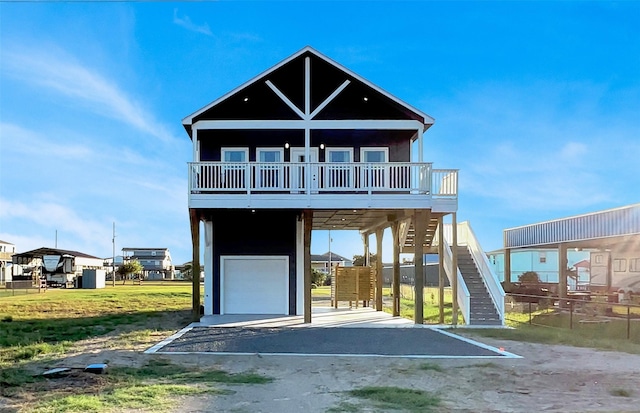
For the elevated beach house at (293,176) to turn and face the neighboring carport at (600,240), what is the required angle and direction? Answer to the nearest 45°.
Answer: approximately 135° to its left

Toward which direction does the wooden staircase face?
toward the camera

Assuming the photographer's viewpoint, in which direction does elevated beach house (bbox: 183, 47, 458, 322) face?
facing the viewer
